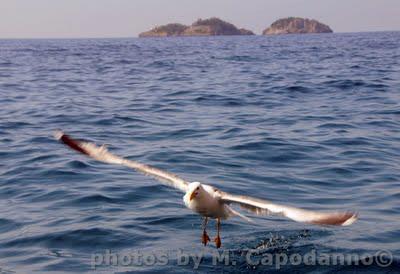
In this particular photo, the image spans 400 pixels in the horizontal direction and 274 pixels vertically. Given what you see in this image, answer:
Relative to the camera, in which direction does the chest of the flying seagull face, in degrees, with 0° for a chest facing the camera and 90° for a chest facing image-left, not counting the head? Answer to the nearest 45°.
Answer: approximately 45°
